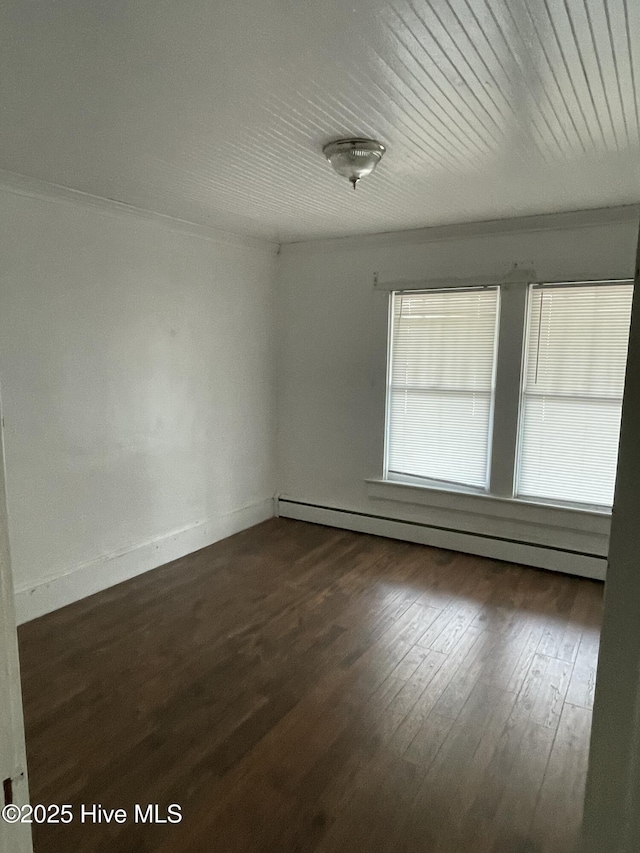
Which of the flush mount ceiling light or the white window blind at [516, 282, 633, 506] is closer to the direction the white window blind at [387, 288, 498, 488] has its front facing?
the flush mount ceiling light

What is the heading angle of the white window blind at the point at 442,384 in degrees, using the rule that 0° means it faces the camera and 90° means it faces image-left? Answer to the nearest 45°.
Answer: approximately 45°

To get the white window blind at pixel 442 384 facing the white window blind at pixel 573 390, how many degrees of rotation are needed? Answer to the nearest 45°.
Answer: approximately 135° to its left

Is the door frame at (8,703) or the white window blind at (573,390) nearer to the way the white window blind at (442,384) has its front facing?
the door frame
